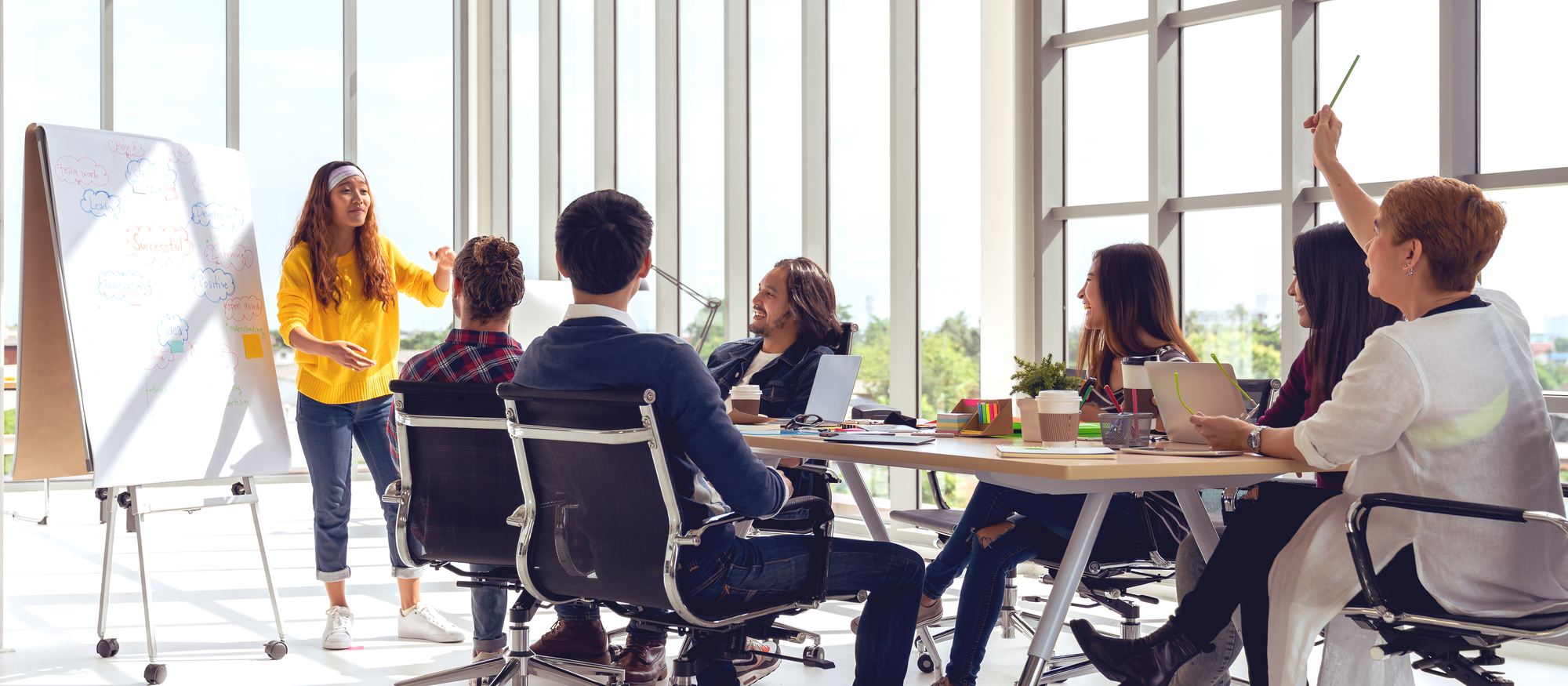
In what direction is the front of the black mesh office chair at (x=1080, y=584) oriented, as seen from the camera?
facing to the left of the viewer

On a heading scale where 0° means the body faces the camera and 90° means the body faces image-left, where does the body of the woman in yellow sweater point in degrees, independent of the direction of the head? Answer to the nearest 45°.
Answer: approximately 315°

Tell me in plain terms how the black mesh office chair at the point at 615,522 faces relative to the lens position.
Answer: facing away from the viewer and to the right of the viewer

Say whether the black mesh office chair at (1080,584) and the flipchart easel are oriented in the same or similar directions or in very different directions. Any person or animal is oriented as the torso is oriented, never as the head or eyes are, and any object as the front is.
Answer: very different directions

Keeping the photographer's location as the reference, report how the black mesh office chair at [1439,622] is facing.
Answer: facing to the left of the viewer

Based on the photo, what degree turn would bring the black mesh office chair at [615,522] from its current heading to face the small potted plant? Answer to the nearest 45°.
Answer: approximately 45° to its right

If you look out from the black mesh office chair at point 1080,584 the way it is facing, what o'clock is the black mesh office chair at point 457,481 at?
the black mesh office chair at point 457,481 is roughly at 11 o'clock from the black mesh office chair at point 1080,584.

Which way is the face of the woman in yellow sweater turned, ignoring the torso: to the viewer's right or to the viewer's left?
to the viewer's right

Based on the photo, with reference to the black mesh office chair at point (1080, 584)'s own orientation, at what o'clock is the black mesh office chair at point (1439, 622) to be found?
the black mesh office chair at point (1439, 622) is roughly at 8 o'clock from the black mesh office chair at point (1080, 584).

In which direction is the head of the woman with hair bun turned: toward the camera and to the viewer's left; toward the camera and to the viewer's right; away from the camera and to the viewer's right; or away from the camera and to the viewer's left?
away from the camera and to the viewer's left

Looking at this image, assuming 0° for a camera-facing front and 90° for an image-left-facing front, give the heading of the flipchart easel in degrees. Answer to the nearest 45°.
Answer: approximately 315°

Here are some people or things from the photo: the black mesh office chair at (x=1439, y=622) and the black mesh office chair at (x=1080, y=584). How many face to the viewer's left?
2
